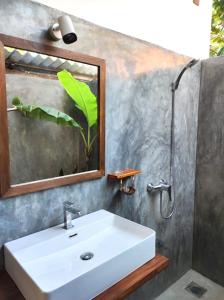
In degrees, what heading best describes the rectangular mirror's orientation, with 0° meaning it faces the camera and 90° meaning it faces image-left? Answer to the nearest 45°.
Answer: approximately 315°

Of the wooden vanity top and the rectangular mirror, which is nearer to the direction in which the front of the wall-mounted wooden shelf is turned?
the wooden vanity top

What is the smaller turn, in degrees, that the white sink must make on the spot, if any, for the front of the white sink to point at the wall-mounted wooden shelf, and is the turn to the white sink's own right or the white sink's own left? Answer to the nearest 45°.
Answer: approximately 90° to the white sink's own left

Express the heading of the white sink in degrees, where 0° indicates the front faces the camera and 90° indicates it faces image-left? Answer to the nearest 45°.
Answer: approximately 315°

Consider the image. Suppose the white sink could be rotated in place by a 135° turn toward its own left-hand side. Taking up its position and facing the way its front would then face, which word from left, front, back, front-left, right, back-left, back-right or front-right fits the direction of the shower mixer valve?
front-right

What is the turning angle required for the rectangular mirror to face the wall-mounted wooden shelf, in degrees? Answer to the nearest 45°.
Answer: approximately 45° to its left

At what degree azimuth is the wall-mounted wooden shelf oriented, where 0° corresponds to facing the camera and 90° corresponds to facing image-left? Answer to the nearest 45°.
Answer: approximately 315°
